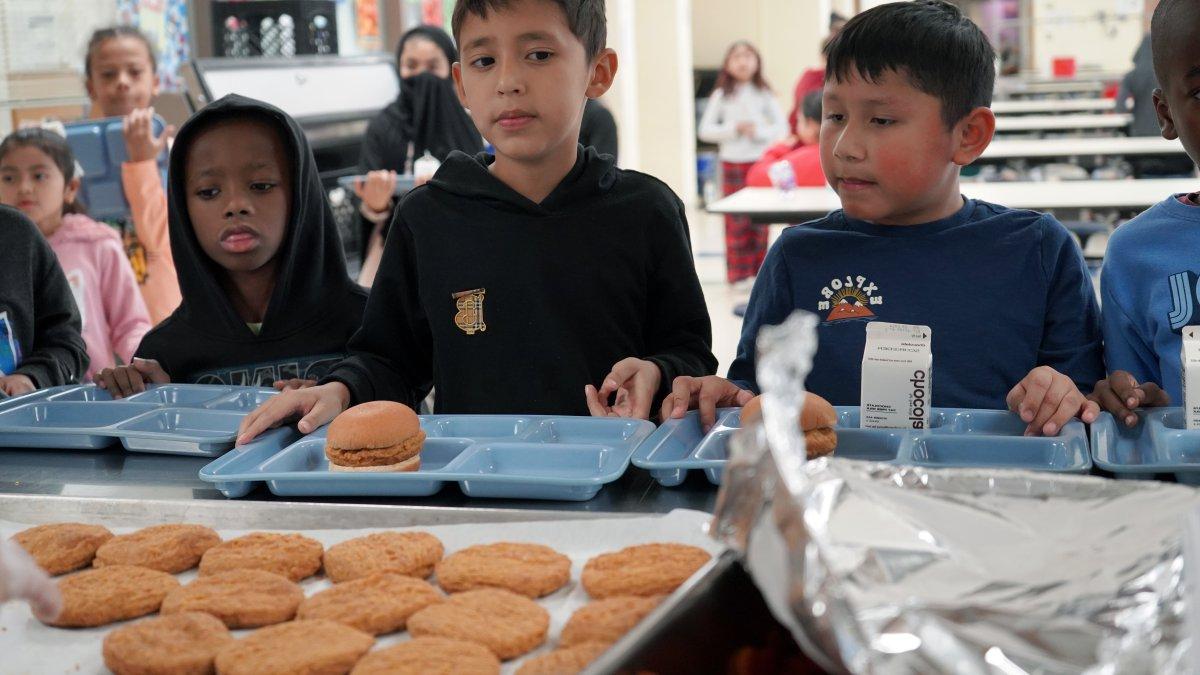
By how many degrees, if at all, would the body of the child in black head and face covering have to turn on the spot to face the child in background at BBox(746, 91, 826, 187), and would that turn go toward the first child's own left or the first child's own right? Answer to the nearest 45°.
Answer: approximately 135° to the first child's own left

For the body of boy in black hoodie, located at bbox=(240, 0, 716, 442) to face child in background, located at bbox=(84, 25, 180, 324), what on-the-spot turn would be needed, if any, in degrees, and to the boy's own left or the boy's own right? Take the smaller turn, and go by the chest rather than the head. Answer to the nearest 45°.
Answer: approximately 135° to the boy's own right

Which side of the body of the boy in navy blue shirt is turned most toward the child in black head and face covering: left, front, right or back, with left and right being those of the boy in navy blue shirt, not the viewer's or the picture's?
back

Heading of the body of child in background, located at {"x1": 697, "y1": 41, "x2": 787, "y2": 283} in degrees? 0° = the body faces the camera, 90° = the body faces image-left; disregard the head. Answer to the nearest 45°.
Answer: approximately 0°

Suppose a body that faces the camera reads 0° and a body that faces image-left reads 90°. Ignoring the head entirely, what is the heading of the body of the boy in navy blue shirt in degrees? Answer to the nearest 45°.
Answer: approximately 45°

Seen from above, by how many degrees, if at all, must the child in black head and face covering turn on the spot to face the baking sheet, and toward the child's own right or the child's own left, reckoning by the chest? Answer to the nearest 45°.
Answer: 0° — they already face it
